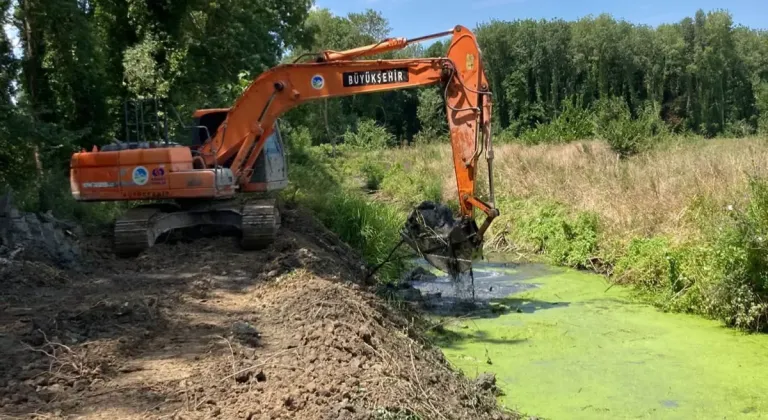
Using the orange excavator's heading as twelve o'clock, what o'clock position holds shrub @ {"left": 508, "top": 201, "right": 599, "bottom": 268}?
The shrub is roughly at 11 o'clock from the orange excavator.

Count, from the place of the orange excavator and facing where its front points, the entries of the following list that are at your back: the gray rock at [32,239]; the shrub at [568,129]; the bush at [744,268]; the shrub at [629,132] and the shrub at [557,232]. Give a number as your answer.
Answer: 1

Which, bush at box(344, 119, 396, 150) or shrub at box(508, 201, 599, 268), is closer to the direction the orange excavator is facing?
the shrub

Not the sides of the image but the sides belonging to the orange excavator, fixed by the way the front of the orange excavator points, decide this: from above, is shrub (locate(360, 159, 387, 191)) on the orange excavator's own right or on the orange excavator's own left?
on the orange excavator's own left

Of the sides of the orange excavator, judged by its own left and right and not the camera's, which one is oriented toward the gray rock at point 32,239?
back

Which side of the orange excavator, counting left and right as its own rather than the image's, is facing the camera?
right

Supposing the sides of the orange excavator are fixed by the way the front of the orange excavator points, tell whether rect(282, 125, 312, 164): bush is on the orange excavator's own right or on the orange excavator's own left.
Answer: on the orange excavator's own left

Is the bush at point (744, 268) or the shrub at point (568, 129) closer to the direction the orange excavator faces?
the bush

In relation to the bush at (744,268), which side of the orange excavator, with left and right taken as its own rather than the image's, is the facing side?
front

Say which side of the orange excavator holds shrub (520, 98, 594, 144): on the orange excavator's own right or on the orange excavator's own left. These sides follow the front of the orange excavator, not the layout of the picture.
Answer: on the orange excavator's own left

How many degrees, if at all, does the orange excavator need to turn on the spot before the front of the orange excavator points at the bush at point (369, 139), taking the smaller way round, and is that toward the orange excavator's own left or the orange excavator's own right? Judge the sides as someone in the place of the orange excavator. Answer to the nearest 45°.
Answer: approximately 90° to the orange excavator's own left

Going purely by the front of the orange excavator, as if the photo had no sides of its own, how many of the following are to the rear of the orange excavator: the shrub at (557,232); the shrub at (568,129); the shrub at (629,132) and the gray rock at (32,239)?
1

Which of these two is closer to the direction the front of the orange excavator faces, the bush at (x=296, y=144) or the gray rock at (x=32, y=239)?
the bush

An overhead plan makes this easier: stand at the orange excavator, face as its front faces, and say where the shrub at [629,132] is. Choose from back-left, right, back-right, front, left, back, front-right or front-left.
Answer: front-left
